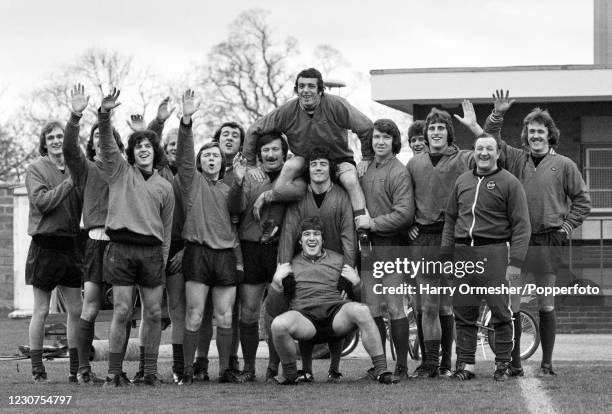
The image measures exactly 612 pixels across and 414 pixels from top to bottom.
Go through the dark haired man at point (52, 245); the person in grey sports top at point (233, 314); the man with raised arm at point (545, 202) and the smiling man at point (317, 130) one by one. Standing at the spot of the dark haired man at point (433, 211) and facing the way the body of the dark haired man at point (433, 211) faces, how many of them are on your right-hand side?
3

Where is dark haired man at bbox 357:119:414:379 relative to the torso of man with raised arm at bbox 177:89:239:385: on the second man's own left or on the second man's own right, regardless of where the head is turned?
on the second man's own left

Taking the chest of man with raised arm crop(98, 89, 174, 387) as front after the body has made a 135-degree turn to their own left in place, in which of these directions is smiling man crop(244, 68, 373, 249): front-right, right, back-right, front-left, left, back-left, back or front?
front-right

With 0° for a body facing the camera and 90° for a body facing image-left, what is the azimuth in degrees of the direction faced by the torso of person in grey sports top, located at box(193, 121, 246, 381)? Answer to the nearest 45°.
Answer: approximately 0°

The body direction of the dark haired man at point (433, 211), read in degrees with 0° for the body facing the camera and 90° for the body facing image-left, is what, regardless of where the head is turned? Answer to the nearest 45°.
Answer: approximately 0°

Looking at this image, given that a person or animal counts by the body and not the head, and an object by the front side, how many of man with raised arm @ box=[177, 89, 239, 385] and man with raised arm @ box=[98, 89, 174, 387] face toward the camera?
2

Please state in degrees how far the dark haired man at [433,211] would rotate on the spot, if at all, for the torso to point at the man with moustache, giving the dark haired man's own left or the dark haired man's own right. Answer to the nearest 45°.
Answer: approximately 90° to the dark haired man's own right
